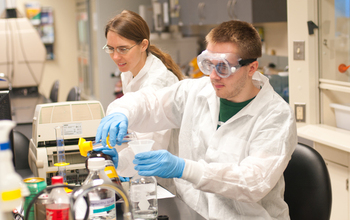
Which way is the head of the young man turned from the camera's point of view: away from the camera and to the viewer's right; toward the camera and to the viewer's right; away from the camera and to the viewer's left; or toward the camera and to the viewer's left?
toward the camera and to the viewer's left

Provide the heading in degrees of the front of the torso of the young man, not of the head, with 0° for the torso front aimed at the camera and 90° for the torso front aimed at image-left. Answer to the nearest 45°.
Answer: approximately 45°

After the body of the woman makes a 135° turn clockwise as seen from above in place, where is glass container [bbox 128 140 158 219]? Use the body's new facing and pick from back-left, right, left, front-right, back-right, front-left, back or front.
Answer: back

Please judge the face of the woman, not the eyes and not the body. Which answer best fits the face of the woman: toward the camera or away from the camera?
toward the camera

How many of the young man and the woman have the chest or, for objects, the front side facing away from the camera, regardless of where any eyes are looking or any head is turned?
0

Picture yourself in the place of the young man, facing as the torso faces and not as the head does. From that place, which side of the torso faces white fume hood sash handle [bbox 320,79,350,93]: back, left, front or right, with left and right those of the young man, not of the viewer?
back

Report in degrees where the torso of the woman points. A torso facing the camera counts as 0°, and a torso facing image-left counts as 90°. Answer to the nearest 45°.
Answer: approximately 45°

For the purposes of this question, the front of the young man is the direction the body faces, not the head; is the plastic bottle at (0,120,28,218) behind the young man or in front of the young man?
in front

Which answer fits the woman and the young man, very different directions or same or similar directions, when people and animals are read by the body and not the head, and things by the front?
same or similar directions
